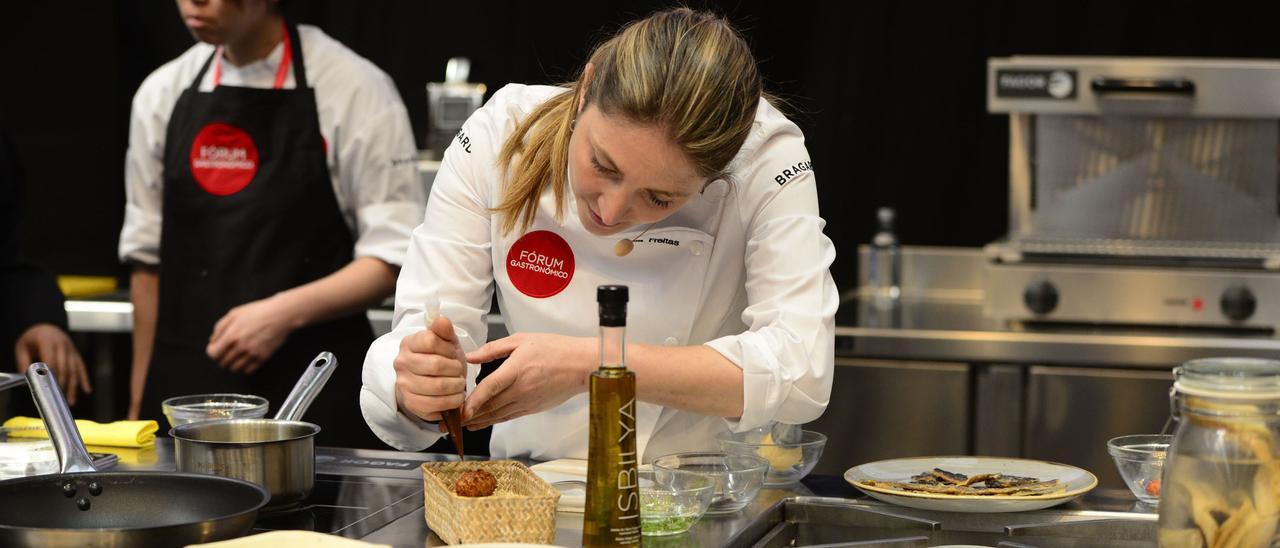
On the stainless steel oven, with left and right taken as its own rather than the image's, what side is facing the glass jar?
front

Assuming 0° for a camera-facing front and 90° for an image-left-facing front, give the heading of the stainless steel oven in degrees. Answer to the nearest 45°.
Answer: approximately 0°

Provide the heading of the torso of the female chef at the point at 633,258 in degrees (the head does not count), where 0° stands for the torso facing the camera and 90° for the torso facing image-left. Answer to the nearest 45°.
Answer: approximately 0°

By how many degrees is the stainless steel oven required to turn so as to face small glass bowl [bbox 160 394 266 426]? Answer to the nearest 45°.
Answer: approximately 45° to its right

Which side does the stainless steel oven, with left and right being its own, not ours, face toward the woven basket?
front

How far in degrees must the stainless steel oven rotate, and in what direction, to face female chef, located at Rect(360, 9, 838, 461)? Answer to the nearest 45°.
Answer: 0° — it already faces them

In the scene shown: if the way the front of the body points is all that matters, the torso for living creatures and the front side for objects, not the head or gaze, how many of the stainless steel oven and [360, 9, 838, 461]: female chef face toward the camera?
2

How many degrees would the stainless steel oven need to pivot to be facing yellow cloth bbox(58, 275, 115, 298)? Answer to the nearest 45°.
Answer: approximately 90° to its right

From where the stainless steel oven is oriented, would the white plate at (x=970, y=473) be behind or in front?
in front

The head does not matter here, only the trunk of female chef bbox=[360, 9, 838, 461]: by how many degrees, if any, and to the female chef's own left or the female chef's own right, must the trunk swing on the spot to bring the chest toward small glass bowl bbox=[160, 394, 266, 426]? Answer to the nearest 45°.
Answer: approximately 90° to the female chef's own right

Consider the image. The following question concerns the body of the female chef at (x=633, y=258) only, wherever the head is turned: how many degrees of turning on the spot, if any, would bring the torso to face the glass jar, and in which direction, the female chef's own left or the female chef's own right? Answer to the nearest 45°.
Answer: approximately 45° to the female chef's own left
